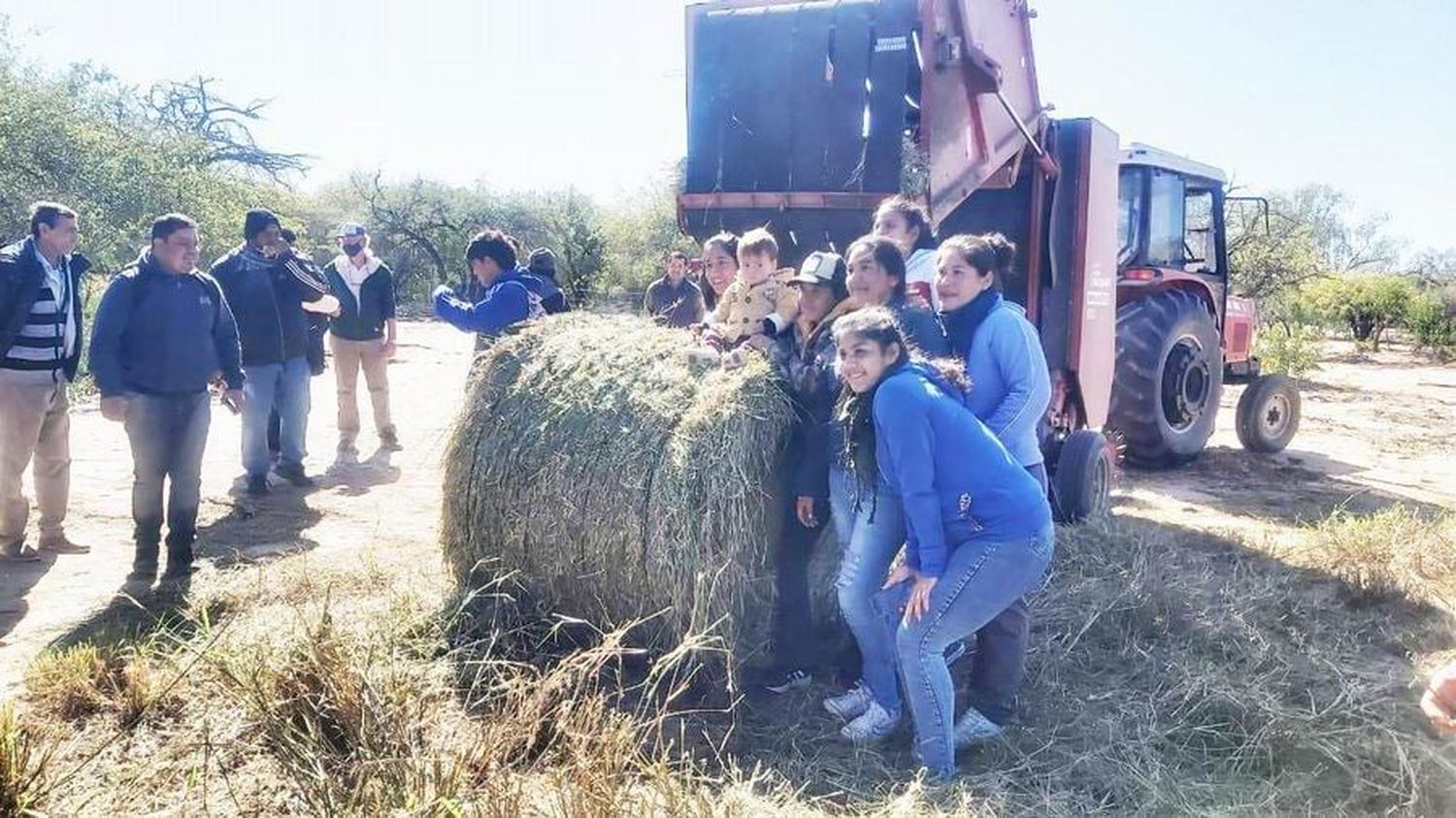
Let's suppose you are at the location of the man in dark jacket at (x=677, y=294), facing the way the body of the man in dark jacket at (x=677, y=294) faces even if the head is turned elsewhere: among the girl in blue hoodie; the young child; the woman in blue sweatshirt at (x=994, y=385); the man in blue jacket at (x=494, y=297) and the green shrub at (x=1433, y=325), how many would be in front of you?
4

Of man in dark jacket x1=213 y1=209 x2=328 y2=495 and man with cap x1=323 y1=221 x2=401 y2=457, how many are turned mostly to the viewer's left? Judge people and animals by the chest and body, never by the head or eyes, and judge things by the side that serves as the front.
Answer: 0

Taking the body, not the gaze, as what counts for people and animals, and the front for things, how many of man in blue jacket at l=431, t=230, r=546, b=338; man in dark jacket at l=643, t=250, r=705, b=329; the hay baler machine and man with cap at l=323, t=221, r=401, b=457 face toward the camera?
2

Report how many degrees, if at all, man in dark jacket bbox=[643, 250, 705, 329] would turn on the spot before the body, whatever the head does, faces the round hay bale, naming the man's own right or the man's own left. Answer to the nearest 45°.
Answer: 0° — they already face it

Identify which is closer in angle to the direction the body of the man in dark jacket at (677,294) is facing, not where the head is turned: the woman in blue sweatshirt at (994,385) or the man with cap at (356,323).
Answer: the woman in blue sweatshirt

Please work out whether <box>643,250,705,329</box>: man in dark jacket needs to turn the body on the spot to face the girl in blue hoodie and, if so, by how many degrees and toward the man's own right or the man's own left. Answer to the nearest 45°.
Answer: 0° — they already face them

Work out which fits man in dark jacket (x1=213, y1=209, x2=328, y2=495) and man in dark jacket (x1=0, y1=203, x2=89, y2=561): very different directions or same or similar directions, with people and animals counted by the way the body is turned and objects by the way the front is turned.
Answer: same or similar directions

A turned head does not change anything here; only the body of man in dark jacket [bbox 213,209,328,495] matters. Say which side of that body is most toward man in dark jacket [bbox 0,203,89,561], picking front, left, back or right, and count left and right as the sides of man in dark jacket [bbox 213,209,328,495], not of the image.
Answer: right

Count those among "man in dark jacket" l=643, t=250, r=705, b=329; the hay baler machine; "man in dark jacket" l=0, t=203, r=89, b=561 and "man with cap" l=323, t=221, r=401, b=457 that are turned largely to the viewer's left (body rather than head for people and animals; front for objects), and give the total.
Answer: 0

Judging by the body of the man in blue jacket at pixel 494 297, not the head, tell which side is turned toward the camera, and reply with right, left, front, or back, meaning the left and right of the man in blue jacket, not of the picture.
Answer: left

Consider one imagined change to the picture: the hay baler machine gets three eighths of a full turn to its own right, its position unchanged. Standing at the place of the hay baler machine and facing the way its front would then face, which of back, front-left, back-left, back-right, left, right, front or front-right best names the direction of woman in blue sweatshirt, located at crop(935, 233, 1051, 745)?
front

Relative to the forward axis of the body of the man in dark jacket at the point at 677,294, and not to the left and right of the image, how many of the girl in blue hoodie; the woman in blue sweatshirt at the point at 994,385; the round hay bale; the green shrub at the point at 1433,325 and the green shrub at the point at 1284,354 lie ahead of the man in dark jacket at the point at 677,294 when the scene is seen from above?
3

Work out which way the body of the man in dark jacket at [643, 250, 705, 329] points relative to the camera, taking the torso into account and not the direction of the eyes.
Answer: toward the camera

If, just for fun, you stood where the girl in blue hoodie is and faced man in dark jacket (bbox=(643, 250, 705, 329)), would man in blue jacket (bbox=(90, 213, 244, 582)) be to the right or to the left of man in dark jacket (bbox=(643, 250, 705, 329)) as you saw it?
left

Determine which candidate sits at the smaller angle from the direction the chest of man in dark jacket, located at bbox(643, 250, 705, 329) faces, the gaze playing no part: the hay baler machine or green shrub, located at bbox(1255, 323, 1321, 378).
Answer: the hay baler machine

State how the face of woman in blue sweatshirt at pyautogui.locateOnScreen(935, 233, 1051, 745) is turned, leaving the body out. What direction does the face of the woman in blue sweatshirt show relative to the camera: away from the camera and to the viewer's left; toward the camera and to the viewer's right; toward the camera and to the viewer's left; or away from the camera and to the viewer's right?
toward the camera and to the viewer's left

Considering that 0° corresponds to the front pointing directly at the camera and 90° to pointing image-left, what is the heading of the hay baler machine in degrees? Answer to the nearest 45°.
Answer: approximately 225°

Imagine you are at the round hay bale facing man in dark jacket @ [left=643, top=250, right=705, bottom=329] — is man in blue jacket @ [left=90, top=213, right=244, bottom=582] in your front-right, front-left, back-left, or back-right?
front-left

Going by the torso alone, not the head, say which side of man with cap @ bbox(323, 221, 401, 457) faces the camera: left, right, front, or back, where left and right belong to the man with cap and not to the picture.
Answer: front

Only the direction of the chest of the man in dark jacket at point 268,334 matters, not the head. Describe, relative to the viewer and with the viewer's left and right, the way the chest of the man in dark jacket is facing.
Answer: facing the viewer and to the right of the viewer
